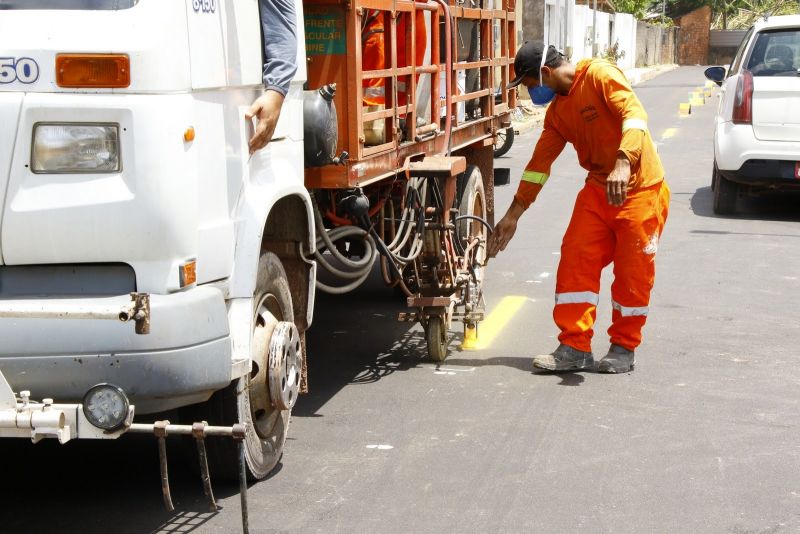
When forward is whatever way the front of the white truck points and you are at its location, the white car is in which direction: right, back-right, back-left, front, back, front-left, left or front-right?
back

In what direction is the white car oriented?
away from the camera

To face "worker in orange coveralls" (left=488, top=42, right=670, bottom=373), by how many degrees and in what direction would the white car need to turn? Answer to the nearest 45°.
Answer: approximately 180°

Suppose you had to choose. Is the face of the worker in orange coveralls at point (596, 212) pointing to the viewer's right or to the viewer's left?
to the viewer's left

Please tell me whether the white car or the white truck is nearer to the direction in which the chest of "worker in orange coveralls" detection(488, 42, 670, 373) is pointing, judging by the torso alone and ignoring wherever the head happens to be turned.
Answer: the white truck

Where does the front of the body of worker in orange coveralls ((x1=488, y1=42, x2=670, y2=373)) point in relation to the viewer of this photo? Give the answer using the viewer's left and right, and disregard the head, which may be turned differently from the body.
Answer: facing the viewer and to the left of the viewer

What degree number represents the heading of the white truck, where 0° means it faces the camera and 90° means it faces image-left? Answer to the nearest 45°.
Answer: approximately 45°

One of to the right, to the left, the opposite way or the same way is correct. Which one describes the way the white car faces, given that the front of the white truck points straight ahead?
the opposite way

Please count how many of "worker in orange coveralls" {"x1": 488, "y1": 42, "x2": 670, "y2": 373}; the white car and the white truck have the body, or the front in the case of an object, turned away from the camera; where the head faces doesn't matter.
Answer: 1

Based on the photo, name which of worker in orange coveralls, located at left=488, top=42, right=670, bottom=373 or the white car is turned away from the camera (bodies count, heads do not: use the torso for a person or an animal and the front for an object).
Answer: the white car

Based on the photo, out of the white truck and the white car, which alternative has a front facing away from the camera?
the white car

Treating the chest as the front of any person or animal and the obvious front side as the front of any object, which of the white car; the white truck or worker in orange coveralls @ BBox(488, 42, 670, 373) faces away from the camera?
the white car

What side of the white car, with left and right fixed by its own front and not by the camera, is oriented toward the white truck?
back
